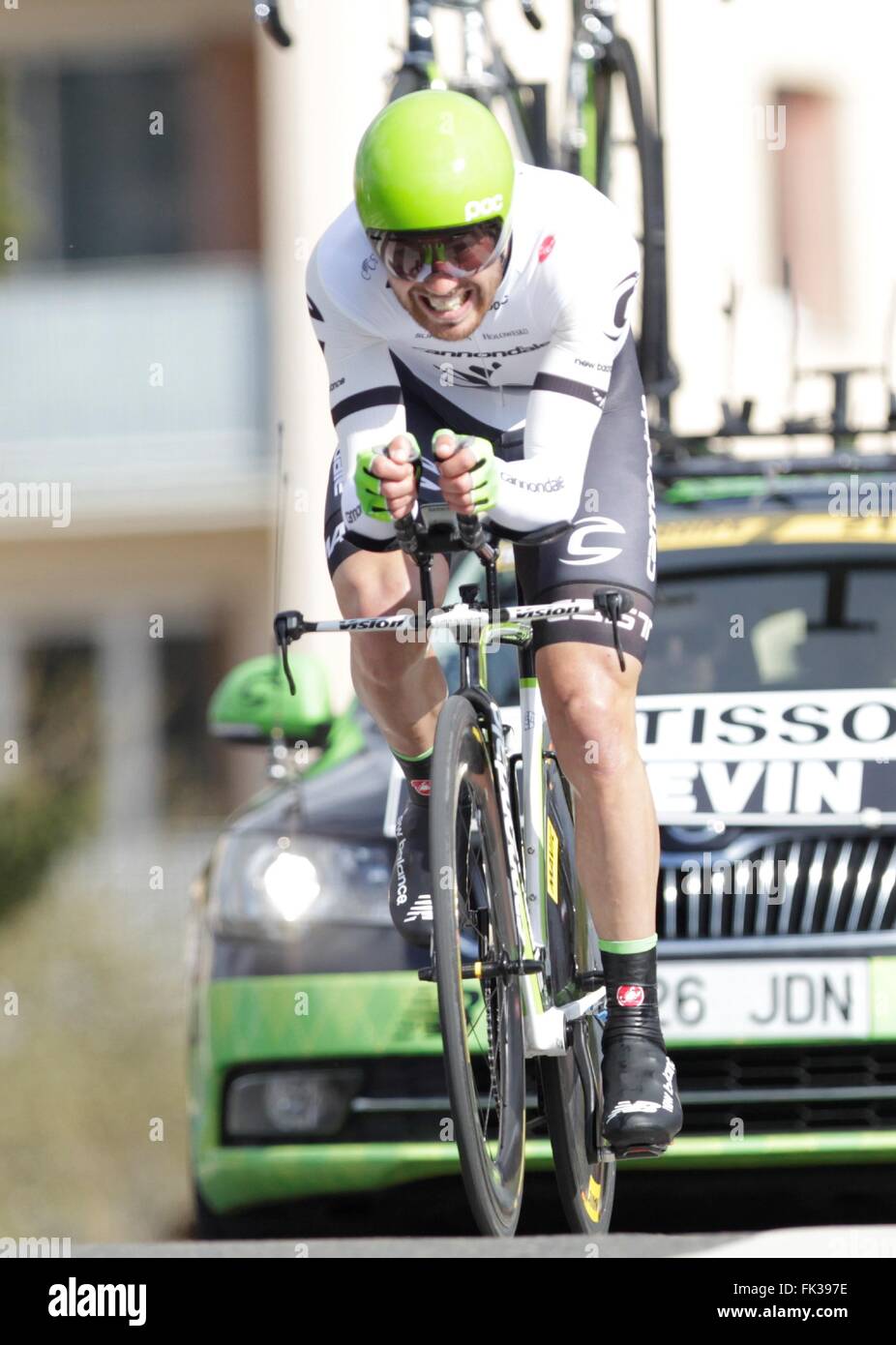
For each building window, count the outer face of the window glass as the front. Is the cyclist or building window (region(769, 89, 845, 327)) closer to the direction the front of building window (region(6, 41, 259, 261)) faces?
the cyclist

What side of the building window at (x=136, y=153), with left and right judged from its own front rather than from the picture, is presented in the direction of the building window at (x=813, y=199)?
left

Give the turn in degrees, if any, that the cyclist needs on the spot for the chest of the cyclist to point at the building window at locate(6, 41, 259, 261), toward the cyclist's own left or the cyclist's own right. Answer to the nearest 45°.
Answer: approximately 180°

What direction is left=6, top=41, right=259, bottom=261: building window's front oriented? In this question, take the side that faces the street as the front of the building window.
toward the camera

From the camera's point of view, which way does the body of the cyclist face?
toward the camera

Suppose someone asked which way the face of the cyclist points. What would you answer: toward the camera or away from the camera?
toward the camera

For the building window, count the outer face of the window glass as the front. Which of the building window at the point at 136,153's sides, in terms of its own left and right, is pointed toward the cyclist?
front

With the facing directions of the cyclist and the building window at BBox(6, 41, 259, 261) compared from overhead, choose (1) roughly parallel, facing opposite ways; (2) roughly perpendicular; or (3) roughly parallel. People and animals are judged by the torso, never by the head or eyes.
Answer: roughly parallel

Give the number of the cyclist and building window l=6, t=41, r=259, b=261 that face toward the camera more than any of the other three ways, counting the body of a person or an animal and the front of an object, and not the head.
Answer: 2
